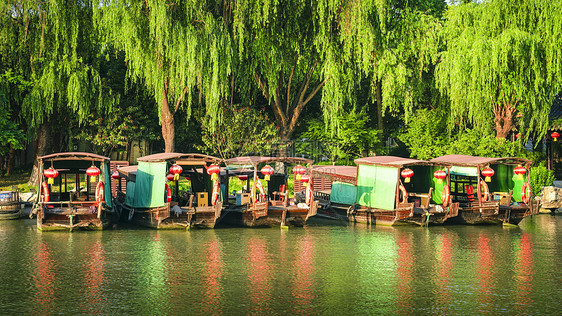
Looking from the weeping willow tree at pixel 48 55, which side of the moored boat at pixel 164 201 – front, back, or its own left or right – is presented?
front

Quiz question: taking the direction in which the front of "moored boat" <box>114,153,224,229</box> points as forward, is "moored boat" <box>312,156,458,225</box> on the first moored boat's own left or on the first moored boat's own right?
on the first moored boat's own right

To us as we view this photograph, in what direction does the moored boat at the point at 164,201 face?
facing away from the viewer and to the left of the viewer

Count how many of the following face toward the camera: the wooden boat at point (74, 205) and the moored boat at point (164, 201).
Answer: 0

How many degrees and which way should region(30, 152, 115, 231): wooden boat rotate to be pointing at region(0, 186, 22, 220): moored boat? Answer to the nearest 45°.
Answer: approximately 45° to its left

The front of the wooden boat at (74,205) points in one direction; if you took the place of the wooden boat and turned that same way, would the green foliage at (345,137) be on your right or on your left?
on your right
